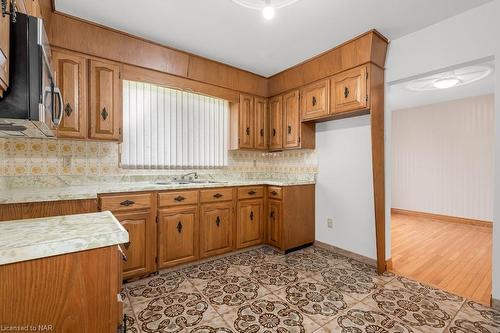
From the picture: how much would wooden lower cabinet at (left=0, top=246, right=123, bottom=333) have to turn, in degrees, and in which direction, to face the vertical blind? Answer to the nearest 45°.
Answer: approximately 45° to its left

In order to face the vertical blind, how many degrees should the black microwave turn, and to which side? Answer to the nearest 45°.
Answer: approximately 45° to its left

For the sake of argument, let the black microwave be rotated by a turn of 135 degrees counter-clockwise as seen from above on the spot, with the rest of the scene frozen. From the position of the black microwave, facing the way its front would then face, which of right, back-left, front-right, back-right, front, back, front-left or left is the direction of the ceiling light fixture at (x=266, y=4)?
back-right

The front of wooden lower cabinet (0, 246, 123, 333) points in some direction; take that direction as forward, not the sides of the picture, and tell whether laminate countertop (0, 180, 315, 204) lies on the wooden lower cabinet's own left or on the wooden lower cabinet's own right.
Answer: on the wooden lower cabinet's own left

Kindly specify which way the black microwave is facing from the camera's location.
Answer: facing to the right of the viewer

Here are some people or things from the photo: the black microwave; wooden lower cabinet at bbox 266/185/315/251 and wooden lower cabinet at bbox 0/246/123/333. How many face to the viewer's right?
2

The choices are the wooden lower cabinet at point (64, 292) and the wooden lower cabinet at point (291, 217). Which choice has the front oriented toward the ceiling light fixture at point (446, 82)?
the wooden lower cabinet at point (64, 292)

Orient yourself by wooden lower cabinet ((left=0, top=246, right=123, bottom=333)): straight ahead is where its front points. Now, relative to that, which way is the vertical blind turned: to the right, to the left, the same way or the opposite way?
to the right

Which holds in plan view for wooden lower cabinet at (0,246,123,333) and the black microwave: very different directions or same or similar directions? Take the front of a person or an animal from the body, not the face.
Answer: same or similar directions

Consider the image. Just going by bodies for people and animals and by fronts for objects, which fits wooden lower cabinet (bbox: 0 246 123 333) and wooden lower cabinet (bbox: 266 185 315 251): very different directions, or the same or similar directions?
very different directions

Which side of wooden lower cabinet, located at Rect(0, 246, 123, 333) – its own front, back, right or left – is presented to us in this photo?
right

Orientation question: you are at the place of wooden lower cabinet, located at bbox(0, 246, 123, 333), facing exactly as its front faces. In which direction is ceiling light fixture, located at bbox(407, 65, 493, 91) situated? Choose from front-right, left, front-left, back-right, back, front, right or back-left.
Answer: front

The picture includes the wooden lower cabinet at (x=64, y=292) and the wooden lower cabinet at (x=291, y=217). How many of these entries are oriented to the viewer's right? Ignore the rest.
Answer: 1

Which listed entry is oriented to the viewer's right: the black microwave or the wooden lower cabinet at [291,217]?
the black microwave

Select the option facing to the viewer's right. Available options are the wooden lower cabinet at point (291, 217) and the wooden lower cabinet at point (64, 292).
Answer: the wooden lower cabinet at point (64, 292)

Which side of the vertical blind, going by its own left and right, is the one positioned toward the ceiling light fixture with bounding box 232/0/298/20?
front

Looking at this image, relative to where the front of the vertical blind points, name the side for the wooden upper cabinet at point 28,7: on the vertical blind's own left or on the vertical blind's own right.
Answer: on the vertical blind's own right
